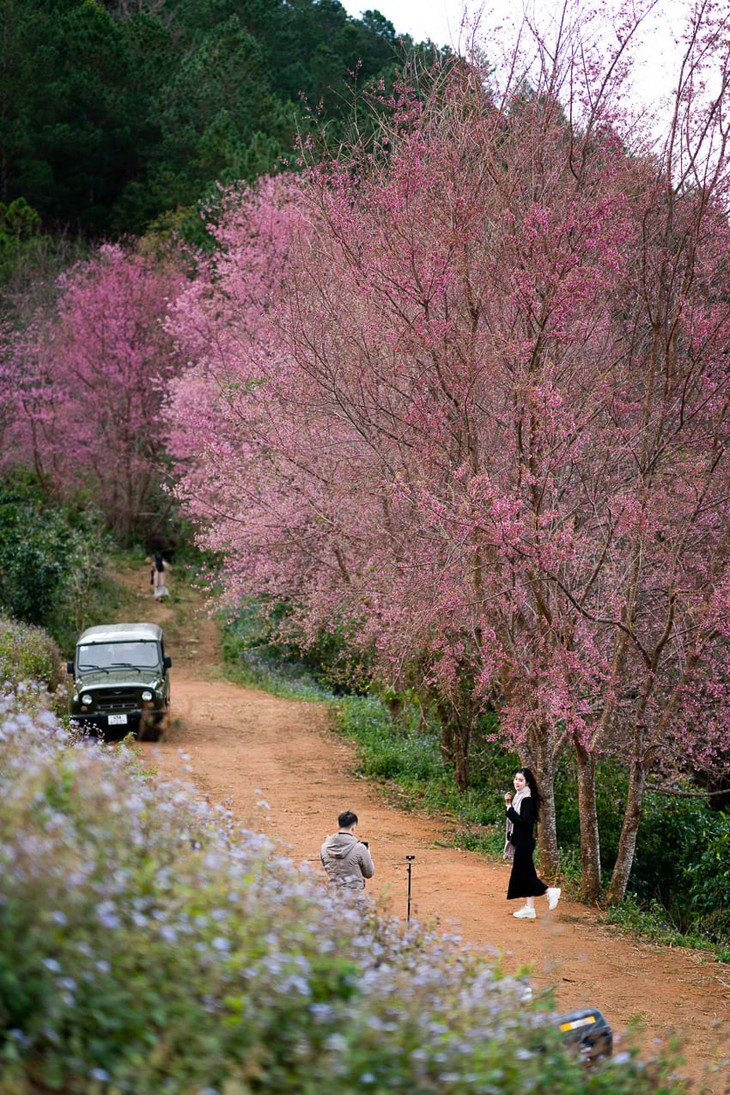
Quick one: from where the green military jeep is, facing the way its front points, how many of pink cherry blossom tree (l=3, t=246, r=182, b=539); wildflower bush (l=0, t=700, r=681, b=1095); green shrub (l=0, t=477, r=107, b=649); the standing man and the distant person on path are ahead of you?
2

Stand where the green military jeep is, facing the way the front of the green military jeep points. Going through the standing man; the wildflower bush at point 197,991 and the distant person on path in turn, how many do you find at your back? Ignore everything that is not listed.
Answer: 1

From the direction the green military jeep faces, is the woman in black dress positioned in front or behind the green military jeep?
in front

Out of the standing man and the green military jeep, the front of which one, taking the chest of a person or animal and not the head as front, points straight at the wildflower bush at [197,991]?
the green military jeep

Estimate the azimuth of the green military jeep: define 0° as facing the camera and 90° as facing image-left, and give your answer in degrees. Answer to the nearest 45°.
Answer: approximately 0°

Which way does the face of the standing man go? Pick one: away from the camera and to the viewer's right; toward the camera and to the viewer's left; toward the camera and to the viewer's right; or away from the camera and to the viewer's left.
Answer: away from the camera and to the viewer's right

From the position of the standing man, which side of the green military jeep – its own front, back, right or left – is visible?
front

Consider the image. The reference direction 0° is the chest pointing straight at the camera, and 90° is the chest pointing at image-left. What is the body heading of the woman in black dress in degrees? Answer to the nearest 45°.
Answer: approximately 90°

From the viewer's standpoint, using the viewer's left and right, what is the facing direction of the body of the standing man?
facing away from the viewer and to the right of the viewer

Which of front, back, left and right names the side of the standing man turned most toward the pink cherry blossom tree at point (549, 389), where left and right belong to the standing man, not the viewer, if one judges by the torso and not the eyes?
front
